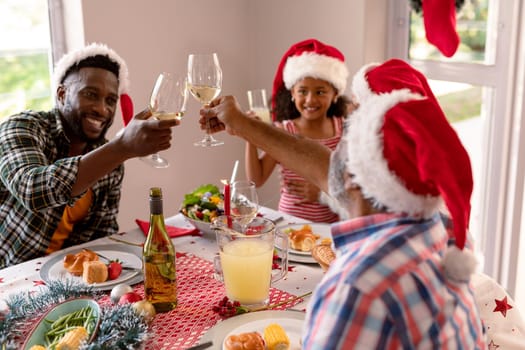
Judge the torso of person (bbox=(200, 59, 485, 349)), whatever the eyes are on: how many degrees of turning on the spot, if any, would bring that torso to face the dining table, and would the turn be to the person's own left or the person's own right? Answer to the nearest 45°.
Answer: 0° — they already face it

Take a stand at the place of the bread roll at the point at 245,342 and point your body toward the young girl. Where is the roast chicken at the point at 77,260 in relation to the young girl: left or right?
left

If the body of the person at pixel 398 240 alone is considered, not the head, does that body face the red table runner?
yes

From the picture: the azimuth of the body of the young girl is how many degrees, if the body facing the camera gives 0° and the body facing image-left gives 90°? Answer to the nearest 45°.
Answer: approximately 0°

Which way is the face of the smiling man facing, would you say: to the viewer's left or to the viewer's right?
to the viewer's right

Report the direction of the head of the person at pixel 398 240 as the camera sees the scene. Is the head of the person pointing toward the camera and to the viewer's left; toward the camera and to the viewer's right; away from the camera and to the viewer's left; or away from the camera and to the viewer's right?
away from the camera and to the viewer's left

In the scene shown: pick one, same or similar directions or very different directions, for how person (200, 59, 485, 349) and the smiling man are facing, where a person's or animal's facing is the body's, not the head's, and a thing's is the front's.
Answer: very different directions

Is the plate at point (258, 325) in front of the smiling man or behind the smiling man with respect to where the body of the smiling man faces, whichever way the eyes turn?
in front

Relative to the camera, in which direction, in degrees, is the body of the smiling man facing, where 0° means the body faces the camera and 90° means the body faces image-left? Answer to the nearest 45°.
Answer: approximately 315°

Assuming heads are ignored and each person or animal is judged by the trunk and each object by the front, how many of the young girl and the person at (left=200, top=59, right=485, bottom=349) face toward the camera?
1

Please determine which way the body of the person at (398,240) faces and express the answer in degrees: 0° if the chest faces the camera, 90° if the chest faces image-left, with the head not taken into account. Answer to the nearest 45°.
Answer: approximately 135°

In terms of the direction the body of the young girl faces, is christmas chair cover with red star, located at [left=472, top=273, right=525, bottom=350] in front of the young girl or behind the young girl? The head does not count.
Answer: in front

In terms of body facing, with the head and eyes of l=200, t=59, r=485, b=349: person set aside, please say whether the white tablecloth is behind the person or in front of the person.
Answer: in front
